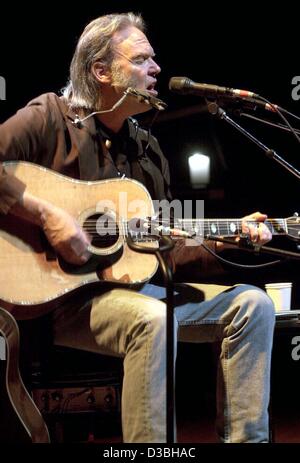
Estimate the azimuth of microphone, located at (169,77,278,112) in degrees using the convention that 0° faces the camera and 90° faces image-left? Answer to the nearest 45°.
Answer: approximately 90°
